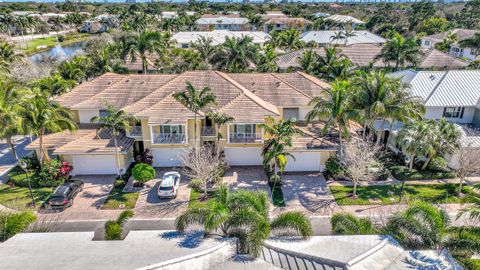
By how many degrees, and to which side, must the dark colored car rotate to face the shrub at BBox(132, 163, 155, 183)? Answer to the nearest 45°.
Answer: approximately 45° to its right

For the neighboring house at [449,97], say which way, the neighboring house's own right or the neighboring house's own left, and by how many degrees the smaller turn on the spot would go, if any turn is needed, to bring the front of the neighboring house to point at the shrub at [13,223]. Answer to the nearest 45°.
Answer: approximately 45° to the neighboring house's own right

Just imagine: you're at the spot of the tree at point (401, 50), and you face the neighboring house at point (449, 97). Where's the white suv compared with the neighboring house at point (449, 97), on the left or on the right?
right

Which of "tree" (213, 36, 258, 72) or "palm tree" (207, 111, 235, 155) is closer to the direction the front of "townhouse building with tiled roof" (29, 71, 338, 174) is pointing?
the palm tree

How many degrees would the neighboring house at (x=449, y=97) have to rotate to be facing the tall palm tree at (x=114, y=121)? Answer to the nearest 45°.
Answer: approximately 45° to its right

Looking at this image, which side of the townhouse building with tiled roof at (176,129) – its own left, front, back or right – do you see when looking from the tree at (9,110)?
right

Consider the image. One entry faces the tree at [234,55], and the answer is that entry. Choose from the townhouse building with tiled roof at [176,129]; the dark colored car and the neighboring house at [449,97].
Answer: the dark colored car

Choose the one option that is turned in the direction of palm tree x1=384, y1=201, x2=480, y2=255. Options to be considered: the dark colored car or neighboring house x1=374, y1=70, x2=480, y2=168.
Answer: the neighboring house

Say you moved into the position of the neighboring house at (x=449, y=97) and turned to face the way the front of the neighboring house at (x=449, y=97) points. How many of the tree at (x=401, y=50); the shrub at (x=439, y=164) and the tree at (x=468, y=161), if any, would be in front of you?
2

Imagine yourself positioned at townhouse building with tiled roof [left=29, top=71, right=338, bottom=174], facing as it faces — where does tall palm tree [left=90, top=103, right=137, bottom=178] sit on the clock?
The tall palm tree is roughly at 2 o'clock from the townhouse building with tiled roof.
